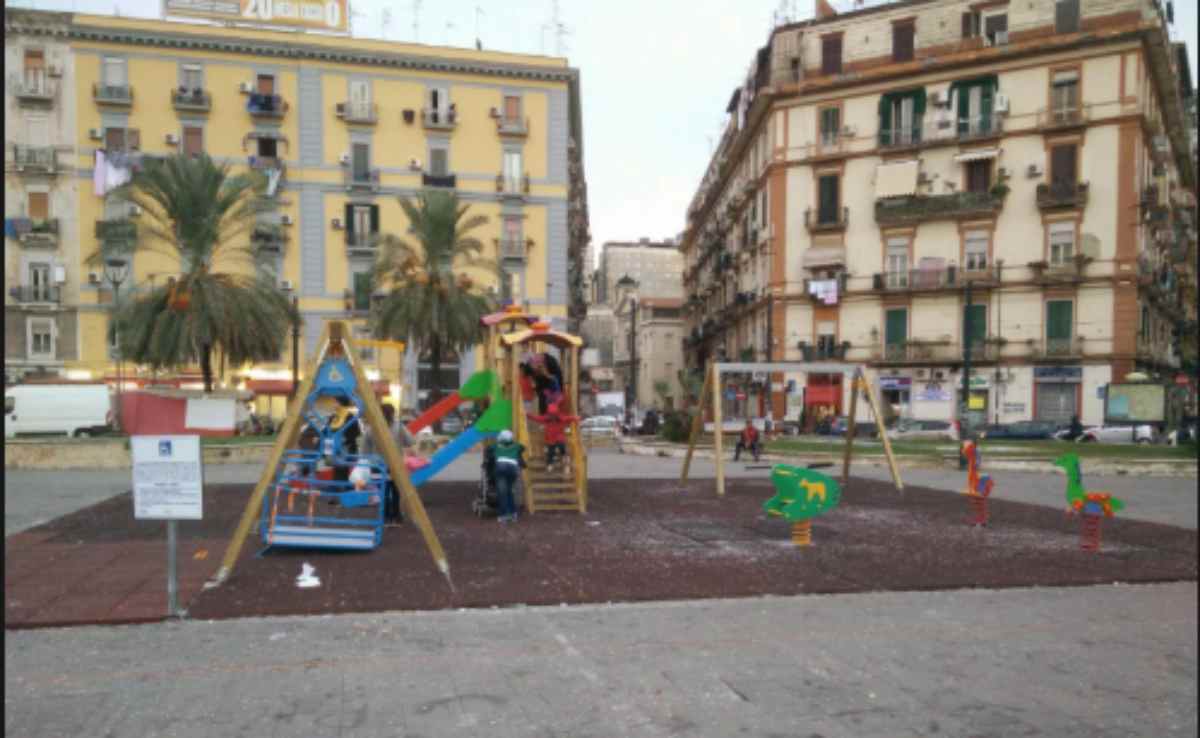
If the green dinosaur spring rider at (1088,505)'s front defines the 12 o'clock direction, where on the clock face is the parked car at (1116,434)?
The parked car is roughly at 3 o'clock from the green dinosaur spring rider.

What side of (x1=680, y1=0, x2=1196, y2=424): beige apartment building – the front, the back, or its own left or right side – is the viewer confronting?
front

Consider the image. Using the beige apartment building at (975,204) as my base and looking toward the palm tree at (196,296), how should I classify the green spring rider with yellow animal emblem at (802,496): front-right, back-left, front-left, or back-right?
front-left

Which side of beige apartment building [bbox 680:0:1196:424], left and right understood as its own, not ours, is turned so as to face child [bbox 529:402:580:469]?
front

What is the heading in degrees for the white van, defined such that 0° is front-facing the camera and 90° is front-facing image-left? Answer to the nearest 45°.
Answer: approximately 90°

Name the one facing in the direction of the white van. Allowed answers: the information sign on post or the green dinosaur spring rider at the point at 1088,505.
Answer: the green dinosaur spring rider

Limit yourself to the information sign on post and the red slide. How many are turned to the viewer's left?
1

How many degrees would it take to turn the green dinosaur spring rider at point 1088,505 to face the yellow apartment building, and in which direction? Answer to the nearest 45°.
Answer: approximately 45° to its right

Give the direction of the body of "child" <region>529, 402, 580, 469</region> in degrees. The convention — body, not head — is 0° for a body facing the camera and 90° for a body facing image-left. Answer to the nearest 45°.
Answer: approximately 180°

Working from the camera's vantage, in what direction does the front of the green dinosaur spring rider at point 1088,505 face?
facing to the left of the viewer

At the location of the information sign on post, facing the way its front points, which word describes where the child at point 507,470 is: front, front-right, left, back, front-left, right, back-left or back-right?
back-left

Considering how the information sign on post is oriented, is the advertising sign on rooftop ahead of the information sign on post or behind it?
behind

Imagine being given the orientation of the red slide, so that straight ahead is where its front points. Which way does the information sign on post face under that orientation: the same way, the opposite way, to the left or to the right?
to the left

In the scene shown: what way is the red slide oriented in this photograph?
to the viewer's left

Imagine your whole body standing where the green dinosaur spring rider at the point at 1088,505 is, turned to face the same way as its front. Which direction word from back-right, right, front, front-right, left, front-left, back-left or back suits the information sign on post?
front-left

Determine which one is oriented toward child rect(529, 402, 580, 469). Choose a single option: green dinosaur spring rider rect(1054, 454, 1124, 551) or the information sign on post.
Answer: the green dinosaur spring rider
